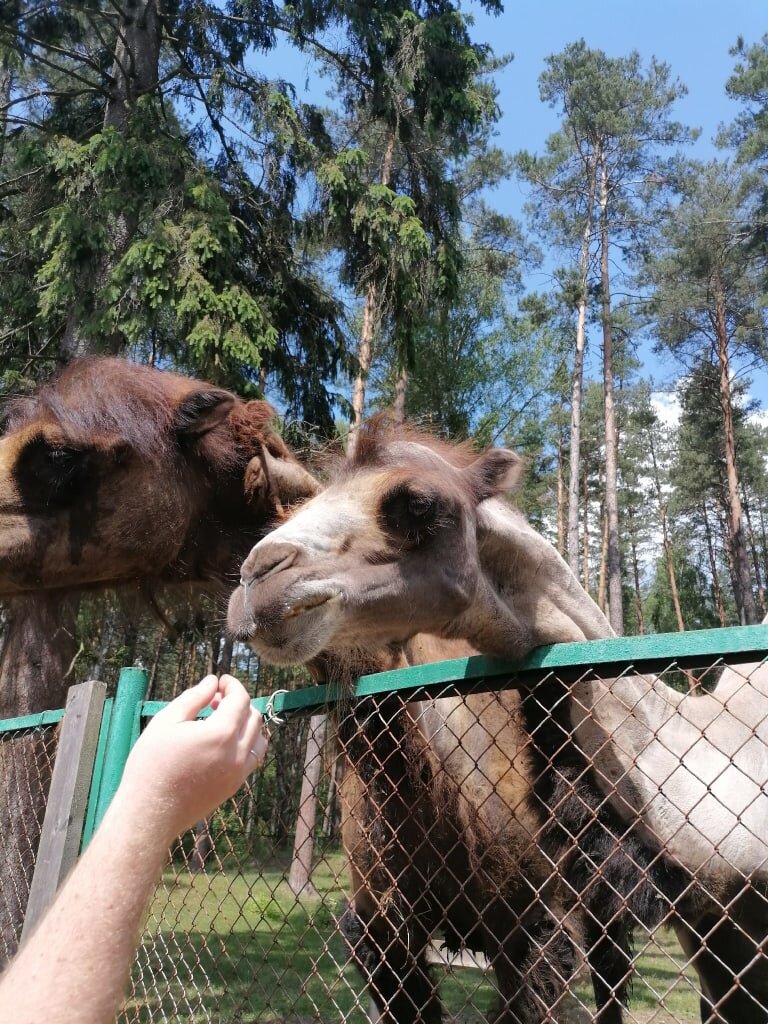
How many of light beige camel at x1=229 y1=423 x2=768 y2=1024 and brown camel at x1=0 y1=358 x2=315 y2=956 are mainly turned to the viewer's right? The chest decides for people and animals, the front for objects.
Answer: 0

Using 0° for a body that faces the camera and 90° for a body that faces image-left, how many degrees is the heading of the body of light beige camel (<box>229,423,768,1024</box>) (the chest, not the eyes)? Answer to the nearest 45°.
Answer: approximately 45°

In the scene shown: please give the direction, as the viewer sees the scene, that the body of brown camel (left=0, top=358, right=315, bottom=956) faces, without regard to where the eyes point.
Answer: to the viewer's left
